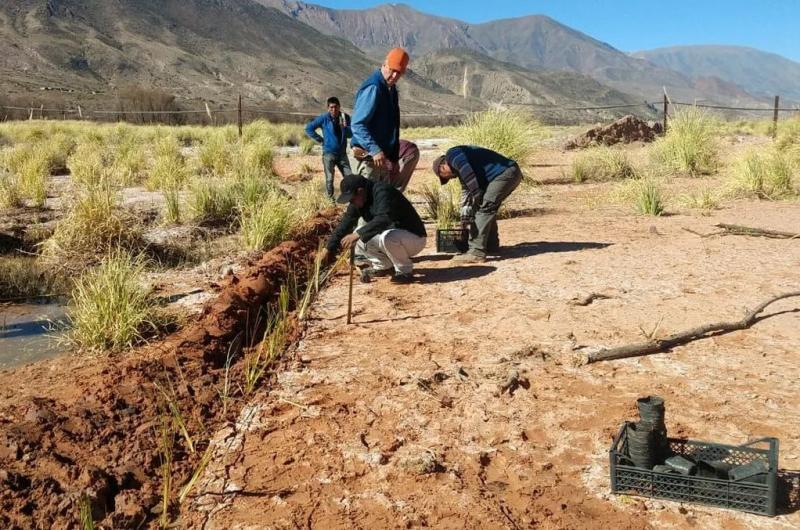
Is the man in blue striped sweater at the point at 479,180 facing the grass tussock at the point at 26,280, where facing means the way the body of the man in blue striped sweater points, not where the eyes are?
yes

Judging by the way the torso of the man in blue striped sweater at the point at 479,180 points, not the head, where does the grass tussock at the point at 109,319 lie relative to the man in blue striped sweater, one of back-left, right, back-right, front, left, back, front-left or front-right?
front-left

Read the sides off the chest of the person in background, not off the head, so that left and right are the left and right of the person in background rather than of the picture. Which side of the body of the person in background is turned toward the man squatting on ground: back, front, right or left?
front

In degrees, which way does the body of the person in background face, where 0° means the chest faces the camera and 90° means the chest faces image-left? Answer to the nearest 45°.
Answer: approximately 0°

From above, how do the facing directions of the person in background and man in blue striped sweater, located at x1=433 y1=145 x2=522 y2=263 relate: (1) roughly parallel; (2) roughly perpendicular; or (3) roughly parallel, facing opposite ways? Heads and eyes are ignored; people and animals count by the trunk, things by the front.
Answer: roughly perpendicular

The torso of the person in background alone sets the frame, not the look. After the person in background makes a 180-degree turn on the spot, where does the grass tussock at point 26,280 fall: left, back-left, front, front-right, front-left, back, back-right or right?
back-left

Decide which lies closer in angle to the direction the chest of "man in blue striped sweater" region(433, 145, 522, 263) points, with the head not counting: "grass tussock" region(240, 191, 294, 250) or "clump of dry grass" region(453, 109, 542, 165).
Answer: the grass tussock

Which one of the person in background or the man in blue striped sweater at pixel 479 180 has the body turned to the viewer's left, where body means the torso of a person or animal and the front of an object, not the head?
the man in blue striped sweater

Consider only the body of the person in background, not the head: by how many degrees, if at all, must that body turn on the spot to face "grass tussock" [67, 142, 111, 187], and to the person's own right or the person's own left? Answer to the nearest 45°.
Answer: approximately 135° to the person's own right

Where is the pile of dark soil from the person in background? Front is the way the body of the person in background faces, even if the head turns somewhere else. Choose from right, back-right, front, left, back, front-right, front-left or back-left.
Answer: back-left

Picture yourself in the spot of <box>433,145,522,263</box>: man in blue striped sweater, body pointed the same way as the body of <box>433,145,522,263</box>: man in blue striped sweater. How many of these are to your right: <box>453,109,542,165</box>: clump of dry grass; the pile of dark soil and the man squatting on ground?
2

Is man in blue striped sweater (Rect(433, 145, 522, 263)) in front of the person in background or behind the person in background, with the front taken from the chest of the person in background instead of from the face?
in front

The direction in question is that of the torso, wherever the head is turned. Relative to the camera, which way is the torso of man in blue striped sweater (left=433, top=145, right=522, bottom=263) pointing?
to the viewer's left

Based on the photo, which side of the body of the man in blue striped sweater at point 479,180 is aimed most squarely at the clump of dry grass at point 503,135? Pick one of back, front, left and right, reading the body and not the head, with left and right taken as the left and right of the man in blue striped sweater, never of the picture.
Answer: right

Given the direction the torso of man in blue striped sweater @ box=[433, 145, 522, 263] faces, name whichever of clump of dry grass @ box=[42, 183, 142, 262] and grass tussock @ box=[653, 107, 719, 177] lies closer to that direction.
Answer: the clump of dry grass

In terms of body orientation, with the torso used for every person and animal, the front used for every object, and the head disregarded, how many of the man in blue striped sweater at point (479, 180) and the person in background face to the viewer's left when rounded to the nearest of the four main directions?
1
